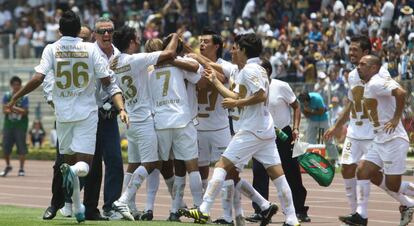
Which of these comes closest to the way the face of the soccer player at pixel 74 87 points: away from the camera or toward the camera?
away from the camera

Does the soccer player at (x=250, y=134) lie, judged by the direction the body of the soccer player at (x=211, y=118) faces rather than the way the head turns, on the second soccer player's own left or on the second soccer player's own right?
on the second soccer player's own left

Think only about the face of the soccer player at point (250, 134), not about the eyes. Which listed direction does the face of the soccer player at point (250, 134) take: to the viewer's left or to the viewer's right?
to the viewer's left

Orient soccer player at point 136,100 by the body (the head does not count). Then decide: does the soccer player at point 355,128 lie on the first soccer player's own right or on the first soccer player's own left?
on the first soccer player's own right

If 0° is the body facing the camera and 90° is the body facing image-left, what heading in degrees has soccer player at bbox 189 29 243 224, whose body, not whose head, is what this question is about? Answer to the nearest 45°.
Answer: approximately 45°

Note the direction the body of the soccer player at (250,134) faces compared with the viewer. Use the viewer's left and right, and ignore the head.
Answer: facing to the left of the viewer

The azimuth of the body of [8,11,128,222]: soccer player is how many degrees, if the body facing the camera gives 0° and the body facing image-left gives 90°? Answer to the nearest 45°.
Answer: approximately 180°

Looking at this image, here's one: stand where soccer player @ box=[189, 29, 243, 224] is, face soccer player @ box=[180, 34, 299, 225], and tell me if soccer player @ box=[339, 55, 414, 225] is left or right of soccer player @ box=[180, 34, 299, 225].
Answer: left

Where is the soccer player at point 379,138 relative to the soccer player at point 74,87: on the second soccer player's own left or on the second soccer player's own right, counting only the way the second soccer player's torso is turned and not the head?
on the second soccer player's own right
